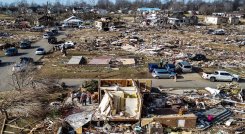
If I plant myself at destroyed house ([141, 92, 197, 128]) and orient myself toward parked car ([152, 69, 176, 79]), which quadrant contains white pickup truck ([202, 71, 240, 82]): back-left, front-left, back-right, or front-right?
front-right

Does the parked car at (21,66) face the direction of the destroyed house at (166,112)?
no

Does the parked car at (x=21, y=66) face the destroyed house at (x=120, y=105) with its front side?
no

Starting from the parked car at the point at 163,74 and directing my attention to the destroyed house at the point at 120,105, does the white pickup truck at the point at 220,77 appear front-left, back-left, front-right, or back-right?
back-left
